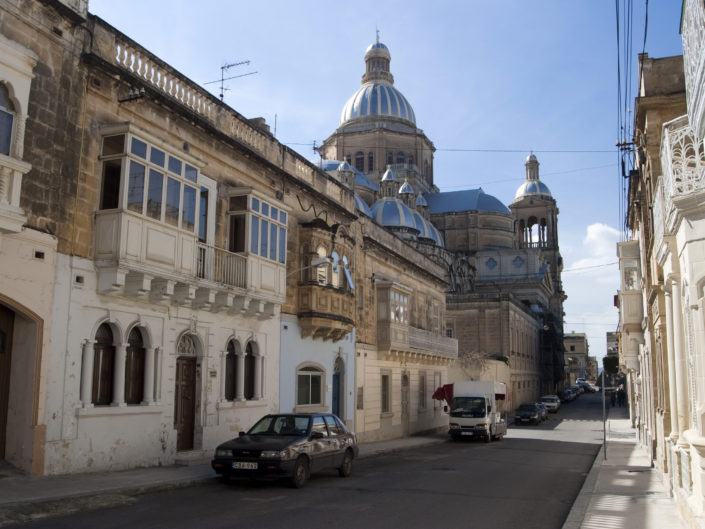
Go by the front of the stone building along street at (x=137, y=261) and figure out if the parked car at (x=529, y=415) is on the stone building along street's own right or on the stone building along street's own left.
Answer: on the stone building along street's own left

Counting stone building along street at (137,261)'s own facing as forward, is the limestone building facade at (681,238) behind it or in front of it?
in front

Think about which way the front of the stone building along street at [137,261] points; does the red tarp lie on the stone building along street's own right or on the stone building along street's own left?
on the stone building along street's own left

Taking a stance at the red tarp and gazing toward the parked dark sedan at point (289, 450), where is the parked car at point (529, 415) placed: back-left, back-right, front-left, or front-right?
back-left

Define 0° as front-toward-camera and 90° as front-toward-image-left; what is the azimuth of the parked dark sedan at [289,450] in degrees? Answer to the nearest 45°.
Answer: approximately 45°

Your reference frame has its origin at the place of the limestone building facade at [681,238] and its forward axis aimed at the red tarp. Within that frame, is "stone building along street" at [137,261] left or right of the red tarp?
left

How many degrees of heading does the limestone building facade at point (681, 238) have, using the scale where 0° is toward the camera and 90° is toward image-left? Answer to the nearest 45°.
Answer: approximately 90°

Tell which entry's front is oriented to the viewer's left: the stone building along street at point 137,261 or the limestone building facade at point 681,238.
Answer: the limestone building facade

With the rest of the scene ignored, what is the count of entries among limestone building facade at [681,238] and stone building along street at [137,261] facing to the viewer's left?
1

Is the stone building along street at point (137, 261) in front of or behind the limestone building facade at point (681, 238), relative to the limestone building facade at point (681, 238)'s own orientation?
in front

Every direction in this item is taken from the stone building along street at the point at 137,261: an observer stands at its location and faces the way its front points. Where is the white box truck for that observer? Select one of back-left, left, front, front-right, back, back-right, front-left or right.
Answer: left
